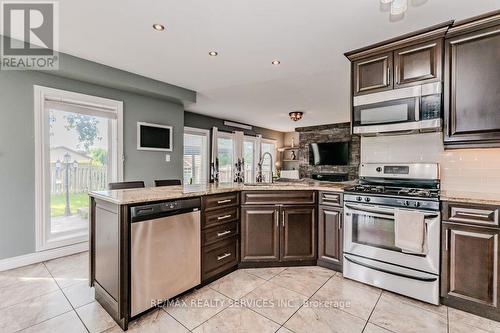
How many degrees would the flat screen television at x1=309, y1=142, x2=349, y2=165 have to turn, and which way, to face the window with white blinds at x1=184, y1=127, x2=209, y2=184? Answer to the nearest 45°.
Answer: approximately 45° to its right
